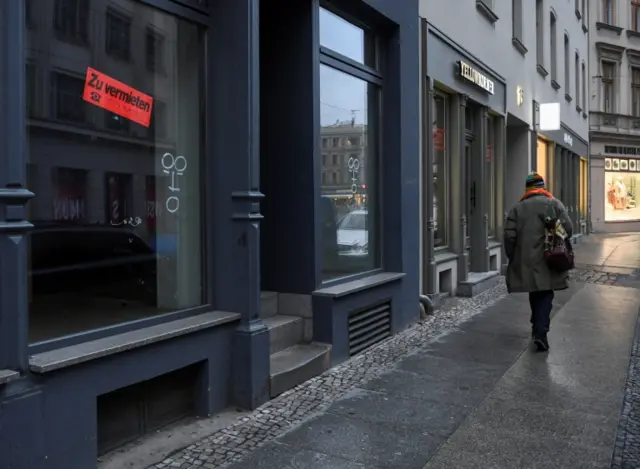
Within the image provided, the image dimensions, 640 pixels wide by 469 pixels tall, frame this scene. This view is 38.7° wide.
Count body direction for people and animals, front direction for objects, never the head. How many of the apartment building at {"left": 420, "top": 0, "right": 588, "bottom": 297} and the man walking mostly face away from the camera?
1

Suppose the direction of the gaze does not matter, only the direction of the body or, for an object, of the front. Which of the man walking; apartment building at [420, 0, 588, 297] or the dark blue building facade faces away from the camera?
the man walking

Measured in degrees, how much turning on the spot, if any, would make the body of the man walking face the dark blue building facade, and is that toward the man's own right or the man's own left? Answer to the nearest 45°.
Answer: approximately 135° to the man's own left

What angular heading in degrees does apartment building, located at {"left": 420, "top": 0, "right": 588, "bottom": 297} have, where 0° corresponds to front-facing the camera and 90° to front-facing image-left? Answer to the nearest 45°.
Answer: approximately 315°

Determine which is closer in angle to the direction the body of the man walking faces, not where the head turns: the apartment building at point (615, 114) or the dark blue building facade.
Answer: the apartment building

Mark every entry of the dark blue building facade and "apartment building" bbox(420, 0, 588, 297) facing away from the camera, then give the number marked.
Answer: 0

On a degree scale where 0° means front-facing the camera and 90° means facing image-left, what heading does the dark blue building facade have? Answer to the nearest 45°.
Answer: approximately 315°

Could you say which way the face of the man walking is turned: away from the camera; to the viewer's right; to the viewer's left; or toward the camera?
away from the camera

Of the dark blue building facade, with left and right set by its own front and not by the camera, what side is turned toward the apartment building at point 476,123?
left

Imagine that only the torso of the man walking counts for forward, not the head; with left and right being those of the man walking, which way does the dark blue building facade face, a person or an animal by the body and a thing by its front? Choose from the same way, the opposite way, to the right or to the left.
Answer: to the right

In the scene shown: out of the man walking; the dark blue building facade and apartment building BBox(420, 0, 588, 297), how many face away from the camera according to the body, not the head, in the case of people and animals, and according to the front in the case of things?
1

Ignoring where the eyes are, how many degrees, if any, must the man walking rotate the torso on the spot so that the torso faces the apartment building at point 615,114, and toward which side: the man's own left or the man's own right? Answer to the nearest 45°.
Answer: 0° — they already face it

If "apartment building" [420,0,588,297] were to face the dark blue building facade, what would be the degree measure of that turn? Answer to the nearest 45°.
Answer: approximately 45° to its right

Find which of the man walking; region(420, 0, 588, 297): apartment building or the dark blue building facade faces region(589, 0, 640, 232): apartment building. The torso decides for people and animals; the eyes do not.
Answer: the man walking

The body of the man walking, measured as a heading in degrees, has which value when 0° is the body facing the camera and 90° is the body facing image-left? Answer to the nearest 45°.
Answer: approximately 180°

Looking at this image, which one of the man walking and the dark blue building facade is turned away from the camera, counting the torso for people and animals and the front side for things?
the man walking
